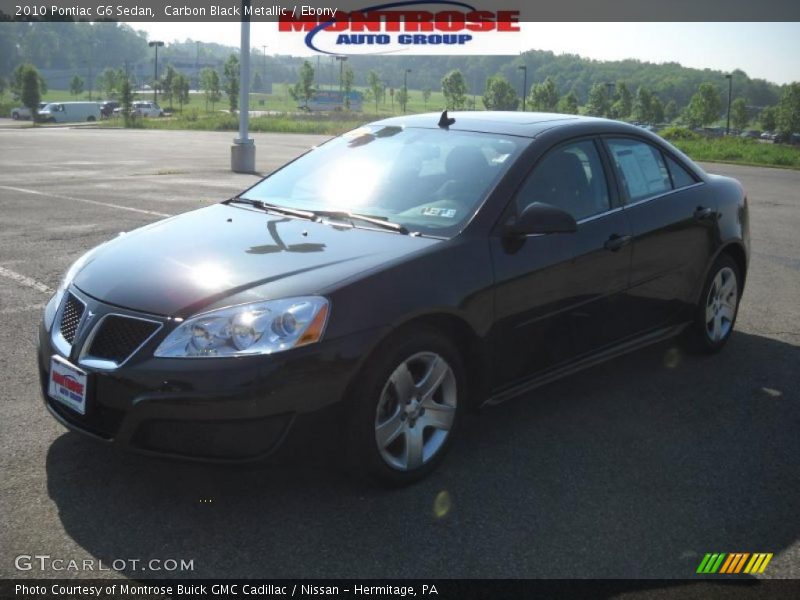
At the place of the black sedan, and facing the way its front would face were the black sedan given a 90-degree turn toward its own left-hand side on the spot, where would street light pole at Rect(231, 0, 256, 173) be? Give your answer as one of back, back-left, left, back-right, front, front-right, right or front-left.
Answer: back-left

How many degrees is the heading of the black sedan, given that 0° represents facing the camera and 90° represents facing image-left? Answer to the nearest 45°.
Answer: approximately 45°
